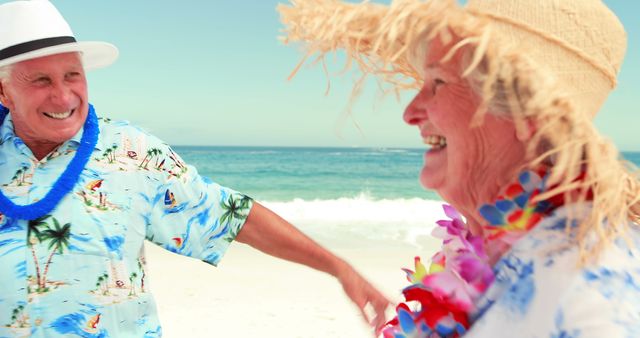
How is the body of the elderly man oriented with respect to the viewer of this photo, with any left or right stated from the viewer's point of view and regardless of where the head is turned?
facing the viewer

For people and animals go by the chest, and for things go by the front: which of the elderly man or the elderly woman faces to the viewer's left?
the elderly woman

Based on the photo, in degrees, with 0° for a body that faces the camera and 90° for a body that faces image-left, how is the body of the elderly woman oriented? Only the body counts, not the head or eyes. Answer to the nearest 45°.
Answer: approximately 90°

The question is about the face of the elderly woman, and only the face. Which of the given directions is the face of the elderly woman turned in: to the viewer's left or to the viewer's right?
to the viewer's left

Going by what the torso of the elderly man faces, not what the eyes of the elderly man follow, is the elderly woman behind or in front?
in front

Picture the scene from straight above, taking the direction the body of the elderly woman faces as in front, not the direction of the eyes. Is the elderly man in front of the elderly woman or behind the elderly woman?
in front

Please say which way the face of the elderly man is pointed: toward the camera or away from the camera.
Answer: toward the camera

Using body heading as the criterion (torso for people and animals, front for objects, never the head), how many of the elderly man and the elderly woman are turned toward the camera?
1
